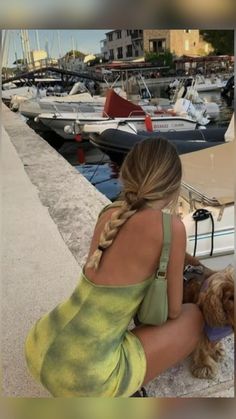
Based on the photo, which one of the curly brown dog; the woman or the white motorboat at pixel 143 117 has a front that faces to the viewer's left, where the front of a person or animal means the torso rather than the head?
the white motorboat

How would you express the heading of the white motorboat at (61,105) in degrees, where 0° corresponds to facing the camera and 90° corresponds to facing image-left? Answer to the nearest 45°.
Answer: approximately 90°

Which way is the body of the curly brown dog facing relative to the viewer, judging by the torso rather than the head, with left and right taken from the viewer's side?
facing the viewer and to the right of the viewer

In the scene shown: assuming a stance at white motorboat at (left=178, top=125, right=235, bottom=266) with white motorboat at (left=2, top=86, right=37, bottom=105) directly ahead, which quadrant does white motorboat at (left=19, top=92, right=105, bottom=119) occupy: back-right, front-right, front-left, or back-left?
front-right

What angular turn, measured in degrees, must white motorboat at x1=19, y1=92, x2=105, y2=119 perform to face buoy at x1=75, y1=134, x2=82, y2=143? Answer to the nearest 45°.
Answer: approximately 90° to its left

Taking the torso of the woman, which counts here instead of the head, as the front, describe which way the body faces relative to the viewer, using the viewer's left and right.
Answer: facing away from the viewer and to the right of the viewer

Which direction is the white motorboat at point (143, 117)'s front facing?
to the viewer's left

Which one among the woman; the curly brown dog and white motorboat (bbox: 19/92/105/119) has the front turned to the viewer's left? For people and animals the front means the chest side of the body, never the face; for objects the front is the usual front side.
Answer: the white motorboat

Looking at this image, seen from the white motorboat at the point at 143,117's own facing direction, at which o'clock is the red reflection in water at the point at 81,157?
The red reflection in water is roughly at 11 o'clock from the white motorboat.

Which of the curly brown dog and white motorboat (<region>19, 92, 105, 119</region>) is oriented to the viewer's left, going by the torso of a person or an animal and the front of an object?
the white motorboat

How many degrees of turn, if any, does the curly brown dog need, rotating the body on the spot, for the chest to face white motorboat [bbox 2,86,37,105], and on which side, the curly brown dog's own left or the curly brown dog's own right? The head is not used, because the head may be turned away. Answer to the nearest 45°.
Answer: approximately 180°
